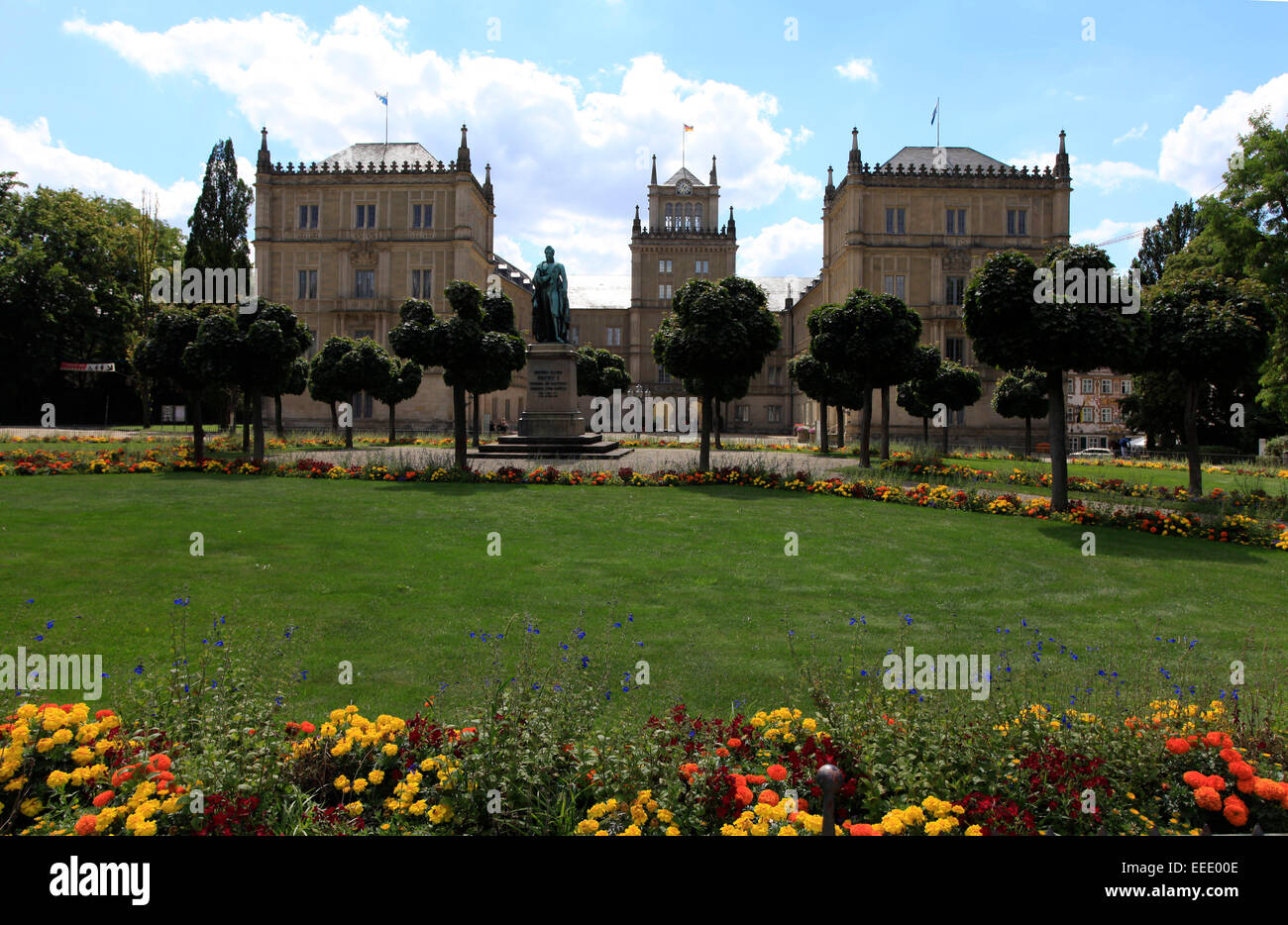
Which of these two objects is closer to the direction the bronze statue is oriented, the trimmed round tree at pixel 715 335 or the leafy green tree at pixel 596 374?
the trimmed round tree

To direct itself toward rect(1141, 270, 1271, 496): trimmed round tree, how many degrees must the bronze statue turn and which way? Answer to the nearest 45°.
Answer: approximately 45° to its left

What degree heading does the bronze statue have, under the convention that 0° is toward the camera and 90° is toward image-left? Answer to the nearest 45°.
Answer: approximately 0°

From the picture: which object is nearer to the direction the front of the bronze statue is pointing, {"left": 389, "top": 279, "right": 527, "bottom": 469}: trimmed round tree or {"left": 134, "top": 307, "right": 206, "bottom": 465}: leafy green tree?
the trimmed round tree

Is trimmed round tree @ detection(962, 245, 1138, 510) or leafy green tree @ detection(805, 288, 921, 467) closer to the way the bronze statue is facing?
the trimmed round tree

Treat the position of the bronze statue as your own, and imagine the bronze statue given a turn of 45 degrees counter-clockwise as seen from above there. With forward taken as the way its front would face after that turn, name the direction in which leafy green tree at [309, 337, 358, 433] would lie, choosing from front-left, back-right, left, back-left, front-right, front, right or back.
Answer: back

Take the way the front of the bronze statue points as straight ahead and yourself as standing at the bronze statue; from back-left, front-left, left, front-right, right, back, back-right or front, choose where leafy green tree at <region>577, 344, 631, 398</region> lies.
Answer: back

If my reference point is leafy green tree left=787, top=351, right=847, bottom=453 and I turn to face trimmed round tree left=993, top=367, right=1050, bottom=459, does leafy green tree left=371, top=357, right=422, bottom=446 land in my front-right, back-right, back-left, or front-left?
back-left
